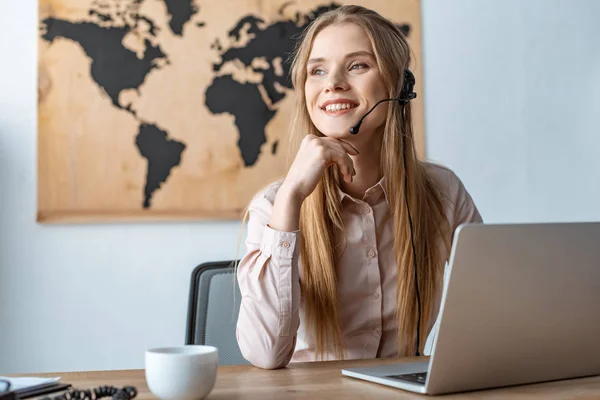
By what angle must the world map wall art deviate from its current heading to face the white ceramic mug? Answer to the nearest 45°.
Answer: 0° — it already faces it

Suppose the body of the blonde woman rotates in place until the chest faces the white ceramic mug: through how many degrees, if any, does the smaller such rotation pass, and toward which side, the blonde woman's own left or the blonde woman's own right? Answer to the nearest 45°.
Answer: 0° — they already face it

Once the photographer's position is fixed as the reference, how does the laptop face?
facing away from the viewer and to the left of the viewer

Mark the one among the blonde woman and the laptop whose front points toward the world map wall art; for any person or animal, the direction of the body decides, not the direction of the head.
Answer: the laptop

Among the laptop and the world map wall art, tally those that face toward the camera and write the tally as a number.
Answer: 1

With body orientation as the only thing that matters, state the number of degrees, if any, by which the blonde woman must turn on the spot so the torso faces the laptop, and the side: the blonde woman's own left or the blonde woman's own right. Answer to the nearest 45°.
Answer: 0° — they already face it

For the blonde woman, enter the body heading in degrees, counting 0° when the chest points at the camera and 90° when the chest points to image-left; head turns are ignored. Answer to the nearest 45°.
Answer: approximately 0°

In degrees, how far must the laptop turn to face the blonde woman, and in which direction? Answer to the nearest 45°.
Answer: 0° — it already faces them

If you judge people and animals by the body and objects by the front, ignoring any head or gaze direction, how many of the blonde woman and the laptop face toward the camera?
1

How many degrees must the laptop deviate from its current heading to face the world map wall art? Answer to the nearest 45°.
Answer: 0° — it already faces it

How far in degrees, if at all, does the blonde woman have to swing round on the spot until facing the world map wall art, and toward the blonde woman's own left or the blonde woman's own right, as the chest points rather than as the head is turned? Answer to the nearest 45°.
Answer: approximately 135° to the blonde woman's own right
